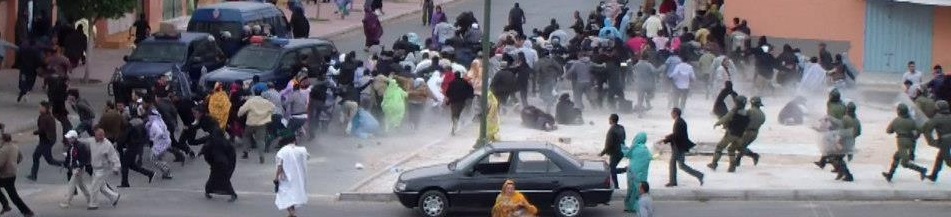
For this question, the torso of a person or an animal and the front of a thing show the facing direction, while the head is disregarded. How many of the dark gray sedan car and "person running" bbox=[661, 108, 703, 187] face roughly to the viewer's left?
2

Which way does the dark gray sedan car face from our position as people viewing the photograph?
facing to the left of the viewer

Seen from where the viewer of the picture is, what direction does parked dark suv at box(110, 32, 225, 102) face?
facing the viewer and to the left of the viewer

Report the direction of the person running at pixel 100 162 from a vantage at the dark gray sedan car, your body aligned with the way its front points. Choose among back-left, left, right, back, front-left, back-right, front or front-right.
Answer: front

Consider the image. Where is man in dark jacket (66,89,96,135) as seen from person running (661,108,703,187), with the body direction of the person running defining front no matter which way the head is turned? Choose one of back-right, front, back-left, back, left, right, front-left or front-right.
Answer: front

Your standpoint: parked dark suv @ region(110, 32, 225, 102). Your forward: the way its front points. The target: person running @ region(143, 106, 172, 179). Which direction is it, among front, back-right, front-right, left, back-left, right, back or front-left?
front-left

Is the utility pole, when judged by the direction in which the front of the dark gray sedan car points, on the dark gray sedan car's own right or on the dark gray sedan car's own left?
on the dark gray sedan car's own right

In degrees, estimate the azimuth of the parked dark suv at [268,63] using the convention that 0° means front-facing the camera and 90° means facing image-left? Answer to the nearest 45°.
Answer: approximately 45°

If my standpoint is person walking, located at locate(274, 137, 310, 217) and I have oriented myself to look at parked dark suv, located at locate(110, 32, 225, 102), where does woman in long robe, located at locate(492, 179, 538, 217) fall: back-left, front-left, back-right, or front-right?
back-right
